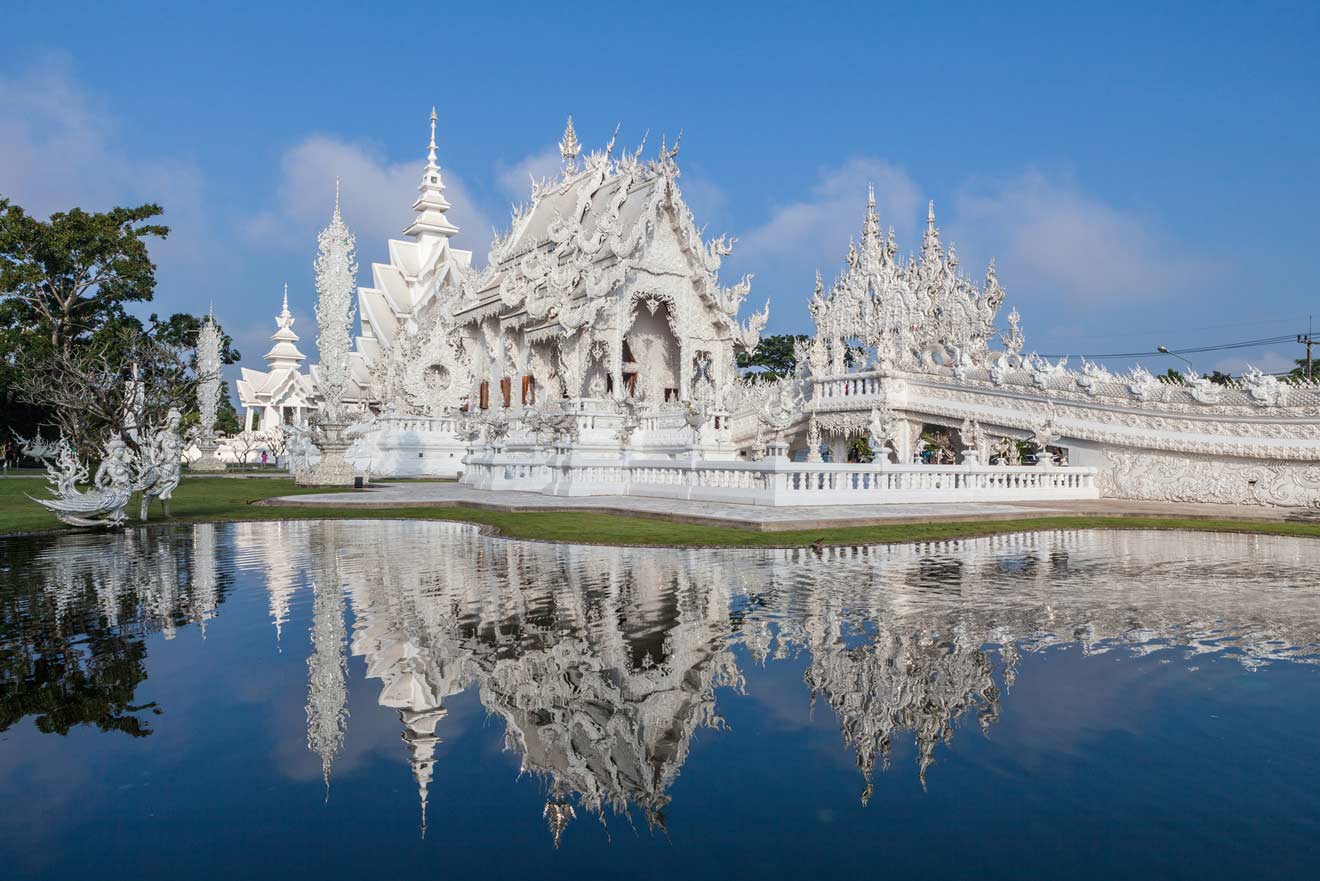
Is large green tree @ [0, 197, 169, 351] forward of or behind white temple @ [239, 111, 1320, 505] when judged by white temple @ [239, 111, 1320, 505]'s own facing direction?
behind

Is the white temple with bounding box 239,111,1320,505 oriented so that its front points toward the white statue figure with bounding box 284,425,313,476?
no

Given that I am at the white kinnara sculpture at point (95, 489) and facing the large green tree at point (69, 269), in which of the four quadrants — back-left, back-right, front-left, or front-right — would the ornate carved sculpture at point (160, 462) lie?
front-right

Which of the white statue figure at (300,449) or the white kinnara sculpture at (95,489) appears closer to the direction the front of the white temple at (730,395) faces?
the white kinnara sculpture

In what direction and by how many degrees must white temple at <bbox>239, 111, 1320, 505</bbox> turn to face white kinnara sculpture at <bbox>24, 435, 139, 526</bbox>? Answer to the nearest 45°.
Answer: approximately 90° to its right

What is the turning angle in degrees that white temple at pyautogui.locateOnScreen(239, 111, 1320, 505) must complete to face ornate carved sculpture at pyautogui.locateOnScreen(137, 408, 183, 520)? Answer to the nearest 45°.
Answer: approximately 90° to its right
